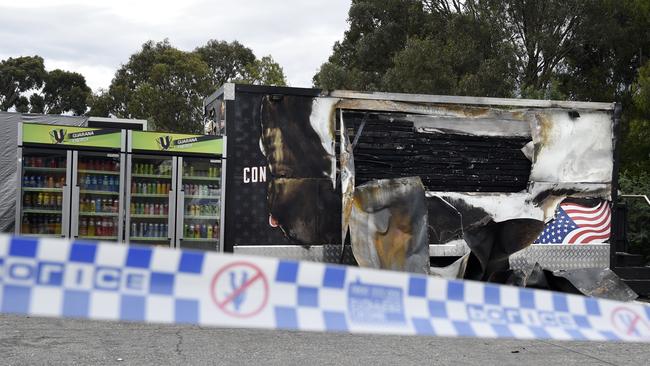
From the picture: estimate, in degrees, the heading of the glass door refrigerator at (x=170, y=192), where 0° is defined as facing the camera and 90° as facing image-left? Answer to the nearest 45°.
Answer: approximately 0°

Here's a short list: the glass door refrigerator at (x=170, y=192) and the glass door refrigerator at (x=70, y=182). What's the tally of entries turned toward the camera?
2

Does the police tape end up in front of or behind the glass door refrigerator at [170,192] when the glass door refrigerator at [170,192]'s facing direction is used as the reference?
in front

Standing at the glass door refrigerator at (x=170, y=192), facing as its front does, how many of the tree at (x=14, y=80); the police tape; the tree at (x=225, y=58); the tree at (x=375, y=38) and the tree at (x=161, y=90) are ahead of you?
1

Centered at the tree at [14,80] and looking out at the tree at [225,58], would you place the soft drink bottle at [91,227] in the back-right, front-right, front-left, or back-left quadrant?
front-right

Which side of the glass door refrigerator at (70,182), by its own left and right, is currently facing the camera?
front

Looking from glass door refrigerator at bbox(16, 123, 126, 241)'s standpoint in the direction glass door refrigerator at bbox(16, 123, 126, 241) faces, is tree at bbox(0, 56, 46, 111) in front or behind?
behind

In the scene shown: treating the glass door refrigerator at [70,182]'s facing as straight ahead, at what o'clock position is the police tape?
The police tape is roughly at 12 o'clock from the glass door refrigerator.

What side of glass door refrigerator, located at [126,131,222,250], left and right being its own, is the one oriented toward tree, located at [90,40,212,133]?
back

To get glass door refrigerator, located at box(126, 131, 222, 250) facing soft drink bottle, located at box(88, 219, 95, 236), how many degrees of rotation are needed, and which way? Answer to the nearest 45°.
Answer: approximately 90° to its right

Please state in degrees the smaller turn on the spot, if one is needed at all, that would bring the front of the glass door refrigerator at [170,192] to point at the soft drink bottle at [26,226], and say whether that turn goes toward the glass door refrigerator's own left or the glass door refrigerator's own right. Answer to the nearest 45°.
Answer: approximately 90° to the glass door refrigerator's own right

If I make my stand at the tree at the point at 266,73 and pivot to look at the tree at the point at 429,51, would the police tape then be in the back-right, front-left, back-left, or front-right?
front-right

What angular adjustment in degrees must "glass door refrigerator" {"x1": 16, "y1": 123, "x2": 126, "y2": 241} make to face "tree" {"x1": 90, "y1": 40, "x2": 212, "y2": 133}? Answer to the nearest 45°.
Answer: approximately 180°

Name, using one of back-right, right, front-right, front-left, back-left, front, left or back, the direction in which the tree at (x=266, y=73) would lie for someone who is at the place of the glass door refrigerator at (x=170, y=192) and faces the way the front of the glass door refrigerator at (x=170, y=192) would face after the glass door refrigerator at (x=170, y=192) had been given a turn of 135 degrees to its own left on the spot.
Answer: front-left
